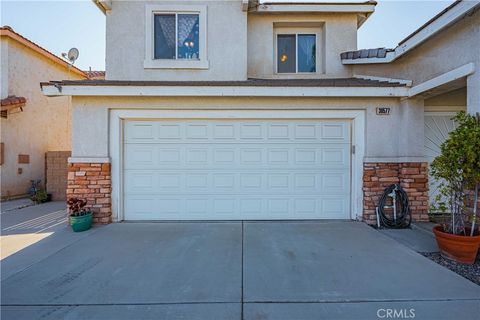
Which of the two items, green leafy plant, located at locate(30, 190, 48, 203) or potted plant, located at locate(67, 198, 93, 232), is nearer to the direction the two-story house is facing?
the potted plant

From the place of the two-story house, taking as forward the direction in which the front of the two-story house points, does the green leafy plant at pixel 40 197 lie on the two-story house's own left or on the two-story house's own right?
on the two-story house's own right

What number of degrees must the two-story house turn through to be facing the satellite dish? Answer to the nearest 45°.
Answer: approximately 135° to its right

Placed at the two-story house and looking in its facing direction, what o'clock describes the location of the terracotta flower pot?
The terracotta flower pot is roughly at 10 o'clock from the two-story house.

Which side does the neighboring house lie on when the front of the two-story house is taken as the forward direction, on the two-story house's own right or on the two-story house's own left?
on the two-story house's own right

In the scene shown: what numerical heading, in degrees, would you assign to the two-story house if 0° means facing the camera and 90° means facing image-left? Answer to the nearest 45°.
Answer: approximately 0°

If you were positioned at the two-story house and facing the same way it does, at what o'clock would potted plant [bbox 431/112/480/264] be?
The potted plant is roughly at 10 o'clock from the two-story house.

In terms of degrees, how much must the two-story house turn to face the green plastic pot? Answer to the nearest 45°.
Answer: approximately 90° to its right
